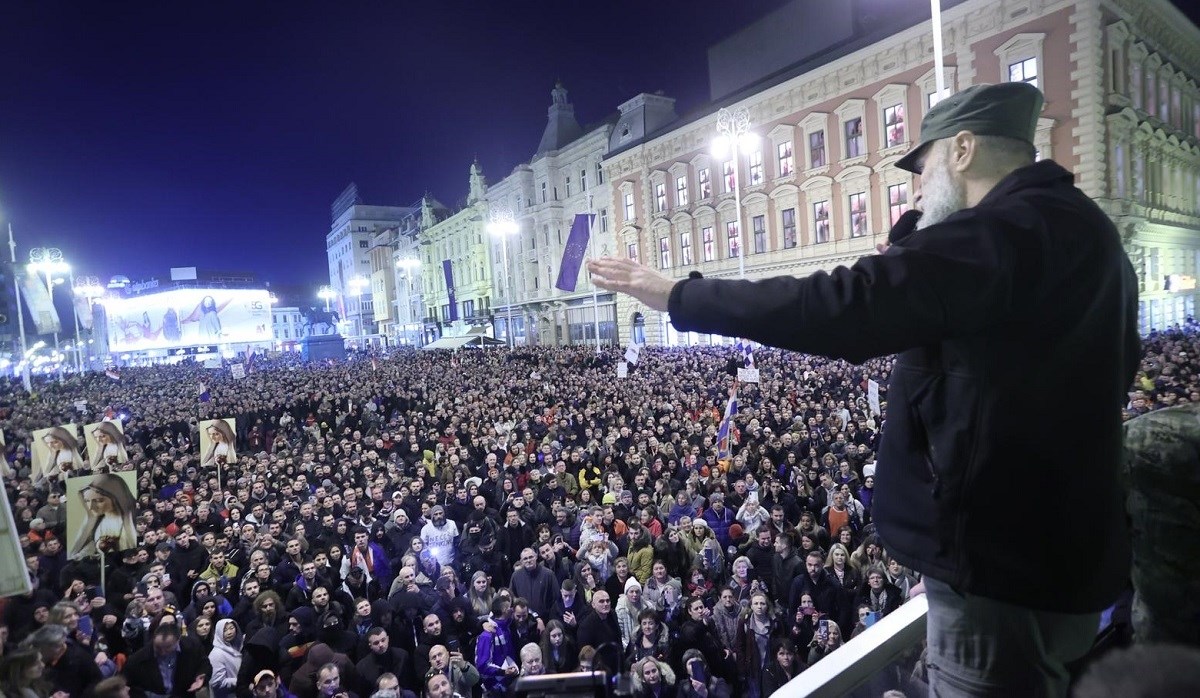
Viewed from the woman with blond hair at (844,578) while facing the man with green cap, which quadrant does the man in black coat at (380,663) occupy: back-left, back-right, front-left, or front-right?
front-right

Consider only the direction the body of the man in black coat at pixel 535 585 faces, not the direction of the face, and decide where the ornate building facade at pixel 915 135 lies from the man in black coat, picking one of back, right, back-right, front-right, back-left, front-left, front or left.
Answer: back-left

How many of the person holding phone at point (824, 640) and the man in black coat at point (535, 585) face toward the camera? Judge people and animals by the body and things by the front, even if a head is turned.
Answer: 2

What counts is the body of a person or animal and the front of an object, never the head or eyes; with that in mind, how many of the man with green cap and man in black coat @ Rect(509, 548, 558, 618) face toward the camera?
1

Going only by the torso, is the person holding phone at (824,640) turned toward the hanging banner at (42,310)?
no

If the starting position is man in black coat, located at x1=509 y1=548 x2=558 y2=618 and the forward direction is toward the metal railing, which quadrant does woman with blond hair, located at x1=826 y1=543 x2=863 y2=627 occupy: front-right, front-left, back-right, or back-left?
front-left

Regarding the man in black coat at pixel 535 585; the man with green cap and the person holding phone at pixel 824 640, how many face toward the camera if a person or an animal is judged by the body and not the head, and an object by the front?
2

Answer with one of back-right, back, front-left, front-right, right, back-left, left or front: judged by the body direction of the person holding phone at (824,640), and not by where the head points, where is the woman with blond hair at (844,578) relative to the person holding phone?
back

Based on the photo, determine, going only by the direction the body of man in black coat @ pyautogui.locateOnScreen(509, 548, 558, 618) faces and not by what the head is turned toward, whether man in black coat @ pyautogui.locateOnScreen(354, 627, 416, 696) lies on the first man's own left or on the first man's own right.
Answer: on the first man's own right

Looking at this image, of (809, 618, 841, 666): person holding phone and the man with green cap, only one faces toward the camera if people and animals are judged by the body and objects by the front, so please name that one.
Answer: the person holding phone

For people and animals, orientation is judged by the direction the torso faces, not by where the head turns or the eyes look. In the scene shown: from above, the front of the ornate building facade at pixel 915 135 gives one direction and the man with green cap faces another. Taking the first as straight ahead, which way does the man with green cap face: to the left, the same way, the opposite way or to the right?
to the right

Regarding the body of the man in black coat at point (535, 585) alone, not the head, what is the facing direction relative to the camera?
toward the camera

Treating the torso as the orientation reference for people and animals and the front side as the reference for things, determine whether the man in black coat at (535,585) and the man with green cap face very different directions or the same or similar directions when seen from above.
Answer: very different directions

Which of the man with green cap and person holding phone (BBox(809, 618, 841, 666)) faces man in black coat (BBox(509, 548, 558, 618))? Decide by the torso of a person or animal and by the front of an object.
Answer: the man with green cap

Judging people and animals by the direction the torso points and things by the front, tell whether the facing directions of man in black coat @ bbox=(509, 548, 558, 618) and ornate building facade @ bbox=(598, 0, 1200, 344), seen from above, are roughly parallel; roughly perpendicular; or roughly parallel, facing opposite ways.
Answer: roughly perpendicular

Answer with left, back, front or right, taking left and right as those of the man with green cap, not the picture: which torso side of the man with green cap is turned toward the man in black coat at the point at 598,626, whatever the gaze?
front

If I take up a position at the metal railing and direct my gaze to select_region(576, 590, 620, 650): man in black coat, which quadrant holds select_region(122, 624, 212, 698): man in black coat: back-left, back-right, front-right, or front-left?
front-left

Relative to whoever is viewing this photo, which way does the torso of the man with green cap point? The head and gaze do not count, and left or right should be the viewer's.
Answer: facing away from the viewer and to the left of the viewer

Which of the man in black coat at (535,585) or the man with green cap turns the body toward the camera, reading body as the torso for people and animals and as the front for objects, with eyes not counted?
the man in black coat

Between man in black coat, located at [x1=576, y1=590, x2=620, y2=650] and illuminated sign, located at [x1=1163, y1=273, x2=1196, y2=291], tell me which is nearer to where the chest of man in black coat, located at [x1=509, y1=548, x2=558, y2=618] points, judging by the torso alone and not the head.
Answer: the man in black coat

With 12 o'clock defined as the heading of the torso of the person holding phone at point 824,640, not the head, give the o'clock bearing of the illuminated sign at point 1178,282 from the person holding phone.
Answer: The illuminated sign is roughly at 7 o'clock from the person holding phone.
